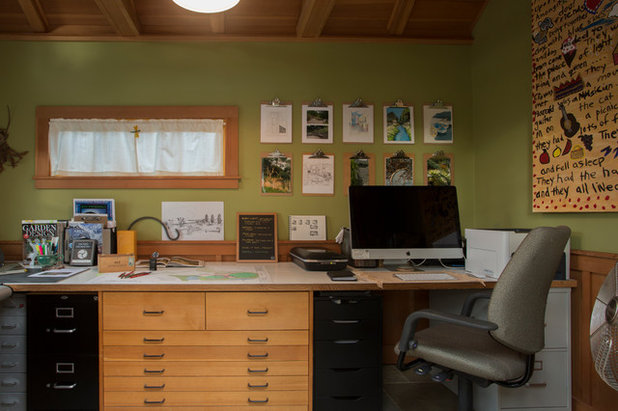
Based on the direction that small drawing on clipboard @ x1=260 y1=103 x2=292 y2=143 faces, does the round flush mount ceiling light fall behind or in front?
in front

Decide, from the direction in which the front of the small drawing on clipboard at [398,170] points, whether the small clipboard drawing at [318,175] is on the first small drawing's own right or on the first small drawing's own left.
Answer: on the first small drawing's own right

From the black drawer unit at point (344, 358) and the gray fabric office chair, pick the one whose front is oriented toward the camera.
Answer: the black drawer unit

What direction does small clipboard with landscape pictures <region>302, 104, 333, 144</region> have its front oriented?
toward the camera

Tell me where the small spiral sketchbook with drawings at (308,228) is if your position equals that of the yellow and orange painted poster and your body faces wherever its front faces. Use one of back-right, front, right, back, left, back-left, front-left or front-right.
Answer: front-right

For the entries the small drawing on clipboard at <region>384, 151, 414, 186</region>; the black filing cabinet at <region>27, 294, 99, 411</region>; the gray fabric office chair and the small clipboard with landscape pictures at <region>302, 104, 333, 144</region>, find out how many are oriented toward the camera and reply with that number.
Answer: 3

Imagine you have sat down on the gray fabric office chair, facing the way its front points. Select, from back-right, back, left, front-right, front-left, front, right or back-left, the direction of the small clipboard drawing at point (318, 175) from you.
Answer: front

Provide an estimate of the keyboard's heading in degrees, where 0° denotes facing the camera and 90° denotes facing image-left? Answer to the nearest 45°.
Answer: approximately 0°

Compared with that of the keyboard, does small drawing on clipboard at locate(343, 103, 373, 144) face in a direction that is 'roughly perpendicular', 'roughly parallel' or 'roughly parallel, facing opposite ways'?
roughly parallel

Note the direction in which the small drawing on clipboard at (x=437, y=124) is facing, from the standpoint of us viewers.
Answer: facing the viewer

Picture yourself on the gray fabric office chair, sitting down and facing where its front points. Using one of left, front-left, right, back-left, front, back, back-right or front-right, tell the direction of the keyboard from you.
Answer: front

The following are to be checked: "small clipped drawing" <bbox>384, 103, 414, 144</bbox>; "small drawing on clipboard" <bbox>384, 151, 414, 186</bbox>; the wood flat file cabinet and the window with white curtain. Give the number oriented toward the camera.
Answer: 4

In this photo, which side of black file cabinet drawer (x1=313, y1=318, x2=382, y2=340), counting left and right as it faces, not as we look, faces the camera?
front

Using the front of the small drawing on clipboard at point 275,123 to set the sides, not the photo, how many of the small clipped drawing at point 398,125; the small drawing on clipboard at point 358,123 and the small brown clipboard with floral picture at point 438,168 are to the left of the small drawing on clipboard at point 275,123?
3

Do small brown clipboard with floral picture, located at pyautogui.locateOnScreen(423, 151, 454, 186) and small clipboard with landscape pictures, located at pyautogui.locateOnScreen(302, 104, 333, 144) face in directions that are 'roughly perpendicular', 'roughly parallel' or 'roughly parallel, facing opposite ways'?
roughly parallel
